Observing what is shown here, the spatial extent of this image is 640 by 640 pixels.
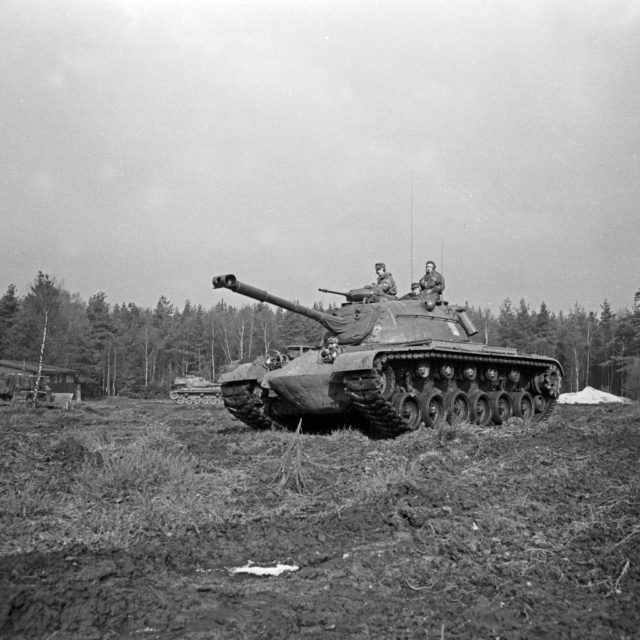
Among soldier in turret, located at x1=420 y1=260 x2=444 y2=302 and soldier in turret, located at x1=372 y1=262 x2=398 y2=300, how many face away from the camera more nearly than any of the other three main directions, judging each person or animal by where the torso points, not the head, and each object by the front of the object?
0

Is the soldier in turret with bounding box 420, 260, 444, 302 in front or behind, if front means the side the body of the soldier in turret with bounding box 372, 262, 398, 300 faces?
behind

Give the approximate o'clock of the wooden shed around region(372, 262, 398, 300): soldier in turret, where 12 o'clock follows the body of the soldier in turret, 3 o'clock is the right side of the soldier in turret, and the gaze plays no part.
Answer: The wooden shed is roughly at 3 o'clock from the soldier in turret.

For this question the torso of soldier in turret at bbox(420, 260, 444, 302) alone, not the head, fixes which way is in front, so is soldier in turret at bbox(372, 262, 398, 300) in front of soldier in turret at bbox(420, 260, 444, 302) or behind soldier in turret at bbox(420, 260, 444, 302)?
in front

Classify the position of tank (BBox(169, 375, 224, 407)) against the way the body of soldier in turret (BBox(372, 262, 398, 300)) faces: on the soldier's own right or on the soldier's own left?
on the soldier's own right

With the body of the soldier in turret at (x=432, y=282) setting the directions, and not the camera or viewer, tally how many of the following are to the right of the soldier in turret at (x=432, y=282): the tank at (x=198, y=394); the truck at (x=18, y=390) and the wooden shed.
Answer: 3

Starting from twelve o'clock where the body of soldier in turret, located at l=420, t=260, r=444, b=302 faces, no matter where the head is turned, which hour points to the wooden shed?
The wooden shed is roughly at 3 o'clock from the soldier in turret.

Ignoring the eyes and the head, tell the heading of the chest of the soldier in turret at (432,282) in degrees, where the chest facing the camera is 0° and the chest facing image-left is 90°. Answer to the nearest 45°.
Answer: approximately 45°
